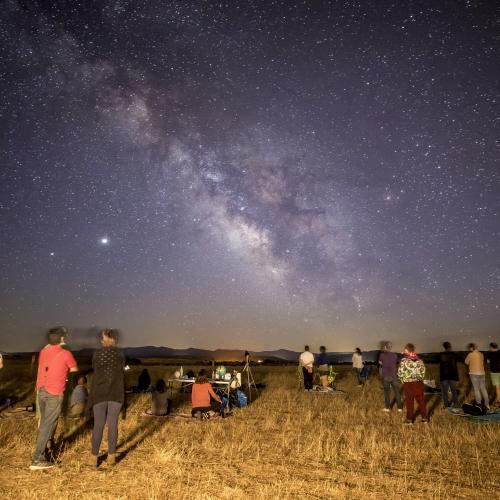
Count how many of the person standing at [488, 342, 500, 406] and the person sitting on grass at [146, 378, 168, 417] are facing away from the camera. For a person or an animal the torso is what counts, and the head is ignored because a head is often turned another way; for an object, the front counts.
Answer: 2

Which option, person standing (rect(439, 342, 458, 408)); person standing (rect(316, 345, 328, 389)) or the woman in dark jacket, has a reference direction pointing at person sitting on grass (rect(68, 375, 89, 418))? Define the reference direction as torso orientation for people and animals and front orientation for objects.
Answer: the woman in dark jacket

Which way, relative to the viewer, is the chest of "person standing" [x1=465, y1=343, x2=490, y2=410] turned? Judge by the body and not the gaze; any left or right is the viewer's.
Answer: facing away from the viewer and to the left of the viewer

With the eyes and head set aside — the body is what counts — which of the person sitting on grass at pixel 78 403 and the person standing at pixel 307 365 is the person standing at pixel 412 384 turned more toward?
the person standing

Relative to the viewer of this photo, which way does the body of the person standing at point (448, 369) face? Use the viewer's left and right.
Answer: facing away from the viewer

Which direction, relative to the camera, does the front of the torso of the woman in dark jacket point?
away from the camera

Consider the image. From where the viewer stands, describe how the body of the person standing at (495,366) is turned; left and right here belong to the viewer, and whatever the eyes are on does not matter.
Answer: facing away from the viewer

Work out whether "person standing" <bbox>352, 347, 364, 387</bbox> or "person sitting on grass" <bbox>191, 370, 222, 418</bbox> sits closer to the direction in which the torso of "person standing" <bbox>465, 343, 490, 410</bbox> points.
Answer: the person standing

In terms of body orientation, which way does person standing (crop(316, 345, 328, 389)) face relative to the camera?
away from the camera

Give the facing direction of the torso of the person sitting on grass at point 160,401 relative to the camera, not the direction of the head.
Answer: away from the camera

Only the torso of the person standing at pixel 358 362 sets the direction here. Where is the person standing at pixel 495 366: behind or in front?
behind

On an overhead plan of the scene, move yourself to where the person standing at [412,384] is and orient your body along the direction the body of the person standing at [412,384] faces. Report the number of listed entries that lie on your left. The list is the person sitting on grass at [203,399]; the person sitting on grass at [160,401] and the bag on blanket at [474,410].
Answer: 2

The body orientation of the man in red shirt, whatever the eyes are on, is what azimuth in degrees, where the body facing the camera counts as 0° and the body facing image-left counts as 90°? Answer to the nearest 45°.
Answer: approximately 225°

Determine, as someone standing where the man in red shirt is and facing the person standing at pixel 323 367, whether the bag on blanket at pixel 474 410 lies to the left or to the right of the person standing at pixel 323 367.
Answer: right

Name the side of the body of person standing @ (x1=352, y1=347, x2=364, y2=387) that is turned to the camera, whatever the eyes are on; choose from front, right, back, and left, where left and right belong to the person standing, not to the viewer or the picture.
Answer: back
